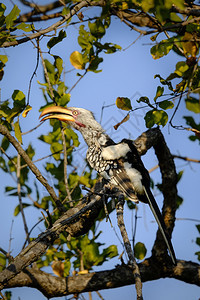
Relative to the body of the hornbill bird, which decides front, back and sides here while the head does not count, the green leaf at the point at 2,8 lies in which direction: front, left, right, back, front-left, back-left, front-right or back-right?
front-left

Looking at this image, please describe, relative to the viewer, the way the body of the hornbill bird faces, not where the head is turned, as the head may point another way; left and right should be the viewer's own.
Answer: facing to the left of the viewer
